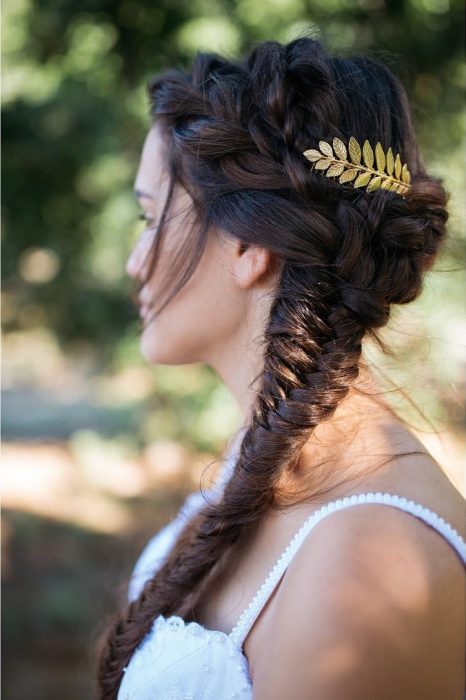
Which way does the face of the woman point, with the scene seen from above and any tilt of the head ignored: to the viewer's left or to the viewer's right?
to the viewer's left

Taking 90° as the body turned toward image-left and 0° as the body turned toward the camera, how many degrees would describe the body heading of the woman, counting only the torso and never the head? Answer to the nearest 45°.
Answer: approximately 90°
